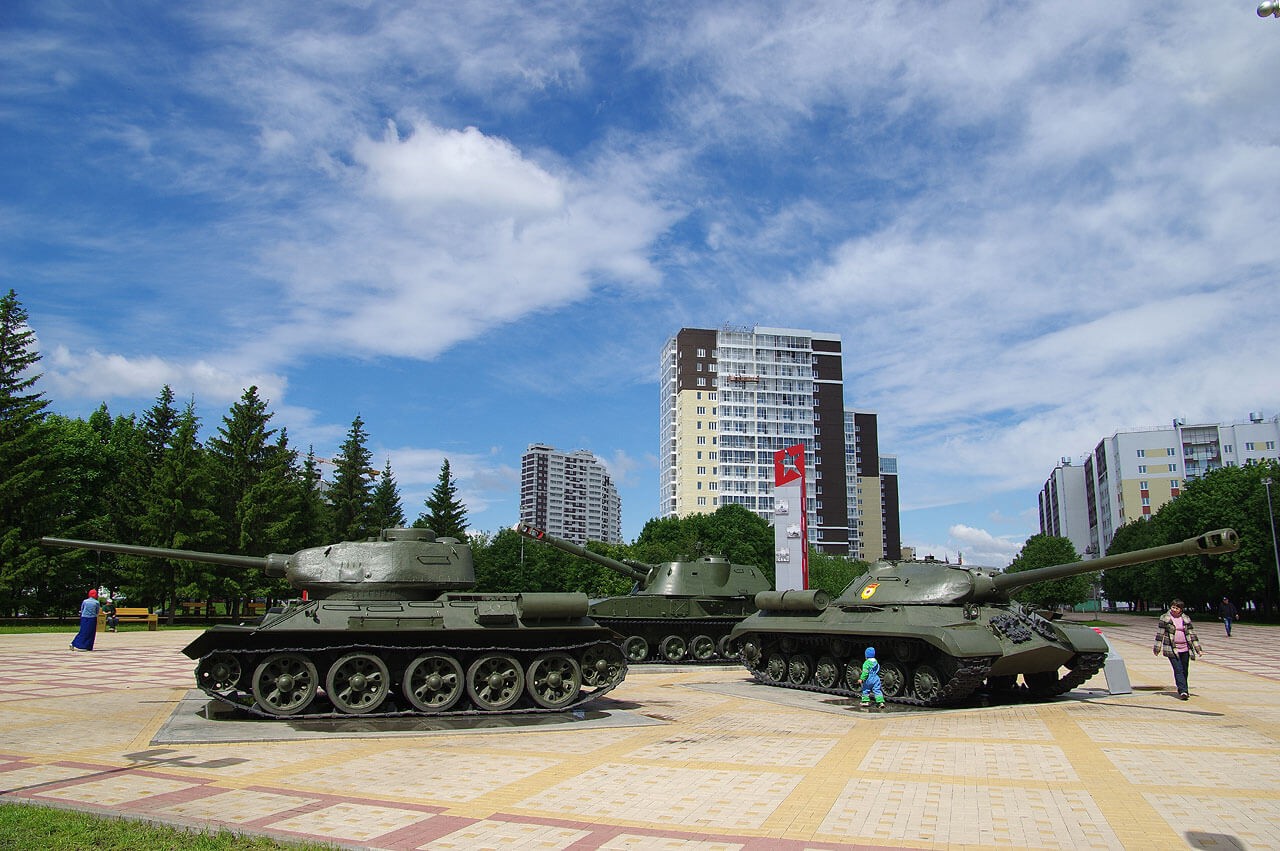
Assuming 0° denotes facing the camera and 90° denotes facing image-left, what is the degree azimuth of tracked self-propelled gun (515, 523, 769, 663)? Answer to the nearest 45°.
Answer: approximately 90°

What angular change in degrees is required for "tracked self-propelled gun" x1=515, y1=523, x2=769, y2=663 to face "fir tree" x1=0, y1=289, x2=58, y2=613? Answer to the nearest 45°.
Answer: approximately 45° to its right

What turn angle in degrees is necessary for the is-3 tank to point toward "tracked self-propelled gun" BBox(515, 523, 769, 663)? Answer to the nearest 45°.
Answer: approximately 180°

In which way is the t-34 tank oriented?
to the viewer's left

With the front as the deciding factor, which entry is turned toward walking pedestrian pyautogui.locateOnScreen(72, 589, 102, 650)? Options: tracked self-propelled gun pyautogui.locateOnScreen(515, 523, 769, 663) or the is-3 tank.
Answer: the tracked self-propelled gun

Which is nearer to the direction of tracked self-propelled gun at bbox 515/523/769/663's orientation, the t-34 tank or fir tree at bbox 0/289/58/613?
the fir tree
